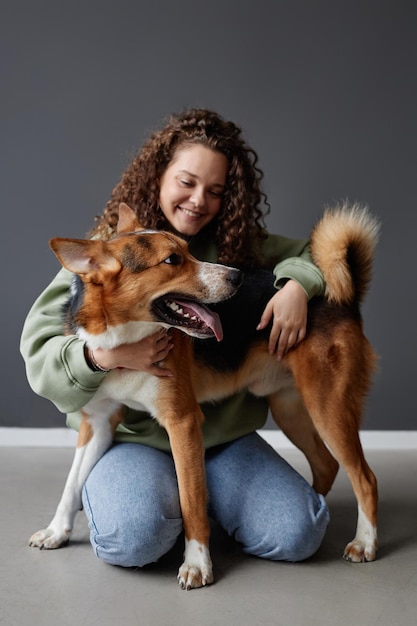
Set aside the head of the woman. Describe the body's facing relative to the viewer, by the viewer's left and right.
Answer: facing the viewer
